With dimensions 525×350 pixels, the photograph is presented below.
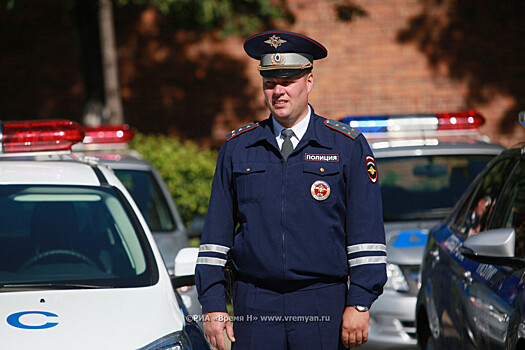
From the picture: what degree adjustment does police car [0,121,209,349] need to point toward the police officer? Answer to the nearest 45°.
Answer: approximately 45° to its left

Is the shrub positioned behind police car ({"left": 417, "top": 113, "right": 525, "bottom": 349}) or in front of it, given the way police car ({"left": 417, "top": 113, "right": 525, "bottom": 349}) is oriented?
behind

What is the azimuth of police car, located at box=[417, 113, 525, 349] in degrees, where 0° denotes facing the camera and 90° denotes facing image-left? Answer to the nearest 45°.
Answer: approximately 315°

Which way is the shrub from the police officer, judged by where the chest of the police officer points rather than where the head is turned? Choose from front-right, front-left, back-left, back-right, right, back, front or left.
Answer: back

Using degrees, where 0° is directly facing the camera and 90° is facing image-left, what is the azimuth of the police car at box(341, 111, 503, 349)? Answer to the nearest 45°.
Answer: approximately 0°

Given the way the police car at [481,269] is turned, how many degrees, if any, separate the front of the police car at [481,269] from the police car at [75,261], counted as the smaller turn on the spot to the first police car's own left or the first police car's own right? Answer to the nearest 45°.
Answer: approximately 135° to the first police car's own right

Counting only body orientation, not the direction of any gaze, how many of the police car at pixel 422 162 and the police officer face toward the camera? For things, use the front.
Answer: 2

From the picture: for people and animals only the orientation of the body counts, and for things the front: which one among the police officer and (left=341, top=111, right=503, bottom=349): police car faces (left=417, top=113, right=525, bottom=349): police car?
(left=341, top=111, right=503, bottom=349): police car

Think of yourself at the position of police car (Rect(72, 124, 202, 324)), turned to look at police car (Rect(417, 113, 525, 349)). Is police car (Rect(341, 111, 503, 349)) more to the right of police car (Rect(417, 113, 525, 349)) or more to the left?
left

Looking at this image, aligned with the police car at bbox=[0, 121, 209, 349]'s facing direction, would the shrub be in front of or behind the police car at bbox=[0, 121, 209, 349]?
behind

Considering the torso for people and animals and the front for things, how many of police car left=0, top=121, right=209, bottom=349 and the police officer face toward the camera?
2

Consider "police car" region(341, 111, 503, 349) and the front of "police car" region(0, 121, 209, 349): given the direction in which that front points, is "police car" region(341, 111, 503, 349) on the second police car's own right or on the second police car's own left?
on the second police car's own left

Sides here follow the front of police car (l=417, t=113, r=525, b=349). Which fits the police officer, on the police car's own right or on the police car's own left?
on the police car's own right
